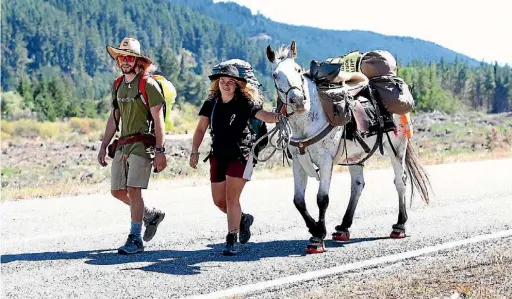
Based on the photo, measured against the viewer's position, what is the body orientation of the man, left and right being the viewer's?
facing the viewer and to the left of the viewer

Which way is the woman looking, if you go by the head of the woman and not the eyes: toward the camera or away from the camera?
toward the camera

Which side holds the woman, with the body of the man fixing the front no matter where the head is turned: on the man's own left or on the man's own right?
on the man's own left

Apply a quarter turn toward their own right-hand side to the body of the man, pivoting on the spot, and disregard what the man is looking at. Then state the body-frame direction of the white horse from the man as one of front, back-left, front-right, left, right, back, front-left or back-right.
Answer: back-right
